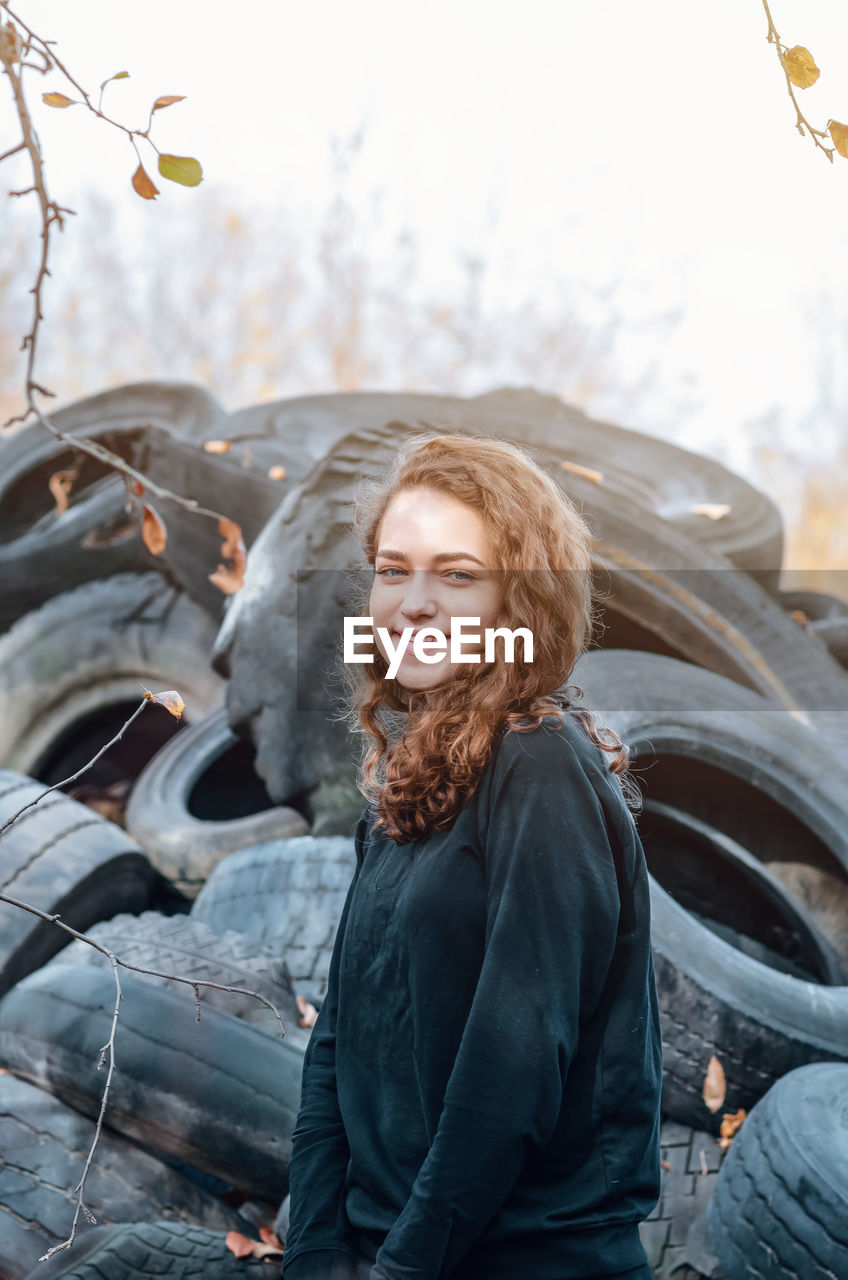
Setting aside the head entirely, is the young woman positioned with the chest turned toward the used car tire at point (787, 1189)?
no

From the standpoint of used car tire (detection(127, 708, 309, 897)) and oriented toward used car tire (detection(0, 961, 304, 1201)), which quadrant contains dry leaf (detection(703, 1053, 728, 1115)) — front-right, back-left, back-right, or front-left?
front-left

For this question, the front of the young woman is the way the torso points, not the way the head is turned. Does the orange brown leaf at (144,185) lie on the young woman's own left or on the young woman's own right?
on the young woman's own right

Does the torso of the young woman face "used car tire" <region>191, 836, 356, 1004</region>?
no

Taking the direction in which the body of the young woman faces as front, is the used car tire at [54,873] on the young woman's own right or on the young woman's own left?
on the young woman's own right

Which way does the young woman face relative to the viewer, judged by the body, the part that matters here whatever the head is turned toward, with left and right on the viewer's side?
facing the viewer and to the left of the viewer
